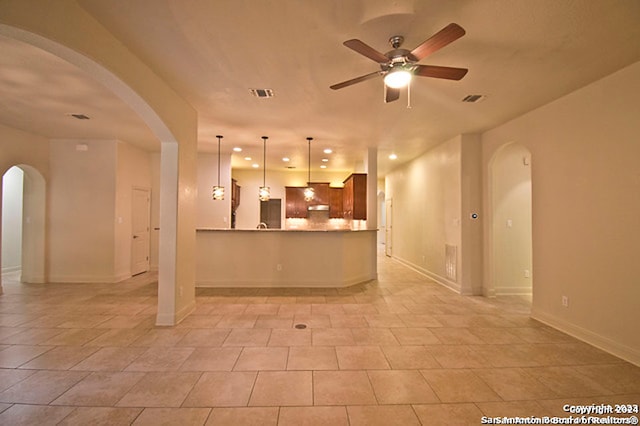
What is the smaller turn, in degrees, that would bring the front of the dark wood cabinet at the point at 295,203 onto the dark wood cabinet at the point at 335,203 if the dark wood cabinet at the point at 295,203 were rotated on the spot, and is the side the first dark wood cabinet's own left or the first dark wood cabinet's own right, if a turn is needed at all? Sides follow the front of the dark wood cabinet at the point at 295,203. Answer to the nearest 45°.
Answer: approximately 90° to the first dark wood cabinet's own left

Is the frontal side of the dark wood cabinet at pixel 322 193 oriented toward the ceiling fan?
yes

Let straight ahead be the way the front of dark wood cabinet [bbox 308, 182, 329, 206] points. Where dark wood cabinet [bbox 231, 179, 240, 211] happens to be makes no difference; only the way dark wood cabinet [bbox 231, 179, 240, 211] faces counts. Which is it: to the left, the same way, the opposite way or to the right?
to the left

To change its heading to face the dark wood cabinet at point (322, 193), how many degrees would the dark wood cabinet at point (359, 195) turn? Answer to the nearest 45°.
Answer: approximately 45° to its right

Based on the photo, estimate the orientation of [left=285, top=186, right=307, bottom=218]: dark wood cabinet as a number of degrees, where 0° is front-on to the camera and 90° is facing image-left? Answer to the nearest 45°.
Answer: approximately 0°

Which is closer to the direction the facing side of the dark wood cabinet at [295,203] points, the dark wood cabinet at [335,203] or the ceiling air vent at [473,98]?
the ceiling air vent

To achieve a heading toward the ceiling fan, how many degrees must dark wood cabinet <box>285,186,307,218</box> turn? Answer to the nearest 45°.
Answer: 0° — it already faces it

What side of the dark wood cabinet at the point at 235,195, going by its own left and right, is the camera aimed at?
right
